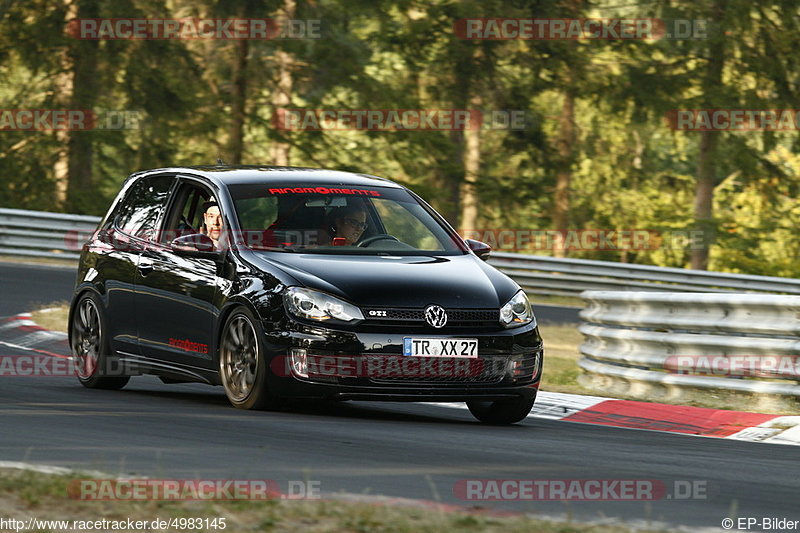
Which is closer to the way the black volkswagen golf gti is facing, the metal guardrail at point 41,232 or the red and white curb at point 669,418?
the red and white curb

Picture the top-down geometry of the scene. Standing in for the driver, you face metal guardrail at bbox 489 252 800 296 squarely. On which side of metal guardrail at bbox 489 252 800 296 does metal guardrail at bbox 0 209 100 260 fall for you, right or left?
left

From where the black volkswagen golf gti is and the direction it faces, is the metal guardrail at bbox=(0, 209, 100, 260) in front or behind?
behind

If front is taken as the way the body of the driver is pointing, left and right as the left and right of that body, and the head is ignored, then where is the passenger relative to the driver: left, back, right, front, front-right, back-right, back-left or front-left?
back-right

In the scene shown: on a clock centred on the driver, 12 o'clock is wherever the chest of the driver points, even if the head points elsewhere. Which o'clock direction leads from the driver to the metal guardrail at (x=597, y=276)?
The metal guardrail is roughly at 8 o'clock from the driver.

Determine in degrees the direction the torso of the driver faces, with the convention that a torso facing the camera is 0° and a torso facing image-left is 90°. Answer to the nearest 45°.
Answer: approximately 315°

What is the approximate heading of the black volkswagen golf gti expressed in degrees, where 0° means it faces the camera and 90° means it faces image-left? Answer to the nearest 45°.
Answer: approximately 315°

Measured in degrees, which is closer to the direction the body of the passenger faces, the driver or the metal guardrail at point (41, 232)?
the driver

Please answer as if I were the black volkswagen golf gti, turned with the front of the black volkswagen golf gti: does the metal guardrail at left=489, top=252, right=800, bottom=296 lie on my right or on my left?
on my left

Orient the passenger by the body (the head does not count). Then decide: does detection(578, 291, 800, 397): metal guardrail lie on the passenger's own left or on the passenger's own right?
on the passenger's own left

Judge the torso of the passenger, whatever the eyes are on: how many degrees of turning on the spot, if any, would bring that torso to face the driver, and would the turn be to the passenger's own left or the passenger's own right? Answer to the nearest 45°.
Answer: approximately 45° to the passenger's own left
